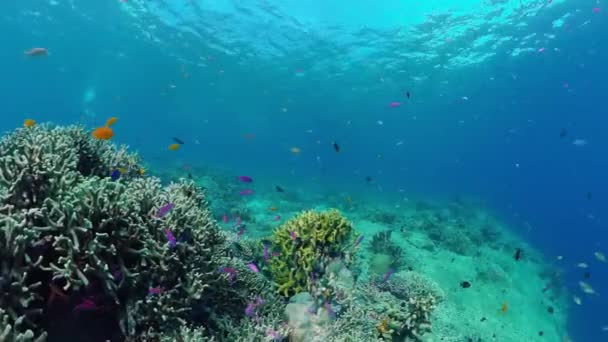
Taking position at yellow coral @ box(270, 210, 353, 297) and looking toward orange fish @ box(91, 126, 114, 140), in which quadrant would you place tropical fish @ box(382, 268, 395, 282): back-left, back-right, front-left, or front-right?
back-right
